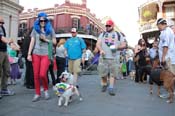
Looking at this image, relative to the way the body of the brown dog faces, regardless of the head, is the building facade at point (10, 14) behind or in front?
in front

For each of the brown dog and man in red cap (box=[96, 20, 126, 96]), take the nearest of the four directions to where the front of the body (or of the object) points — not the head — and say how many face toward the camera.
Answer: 1

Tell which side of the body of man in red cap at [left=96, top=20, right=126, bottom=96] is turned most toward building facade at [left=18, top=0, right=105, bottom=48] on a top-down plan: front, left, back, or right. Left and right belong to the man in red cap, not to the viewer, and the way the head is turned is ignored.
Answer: back

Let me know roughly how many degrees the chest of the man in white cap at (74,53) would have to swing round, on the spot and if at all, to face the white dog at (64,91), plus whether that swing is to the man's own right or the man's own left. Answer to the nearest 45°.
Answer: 0° — they already face it

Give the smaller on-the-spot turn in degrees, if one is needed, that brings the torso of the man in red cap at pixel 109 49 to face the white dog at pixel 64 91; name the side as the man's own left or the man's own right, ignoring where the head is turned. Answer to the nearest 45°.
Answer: approximately 45° to the man's own right

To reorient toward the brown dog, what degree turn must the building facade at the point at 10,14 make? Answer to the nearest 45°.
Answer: approximately 45° to its right

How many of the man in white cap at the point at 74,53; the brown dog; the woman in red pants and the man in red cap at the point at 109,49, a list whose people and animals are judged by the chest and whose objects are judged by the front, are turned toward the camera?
3
